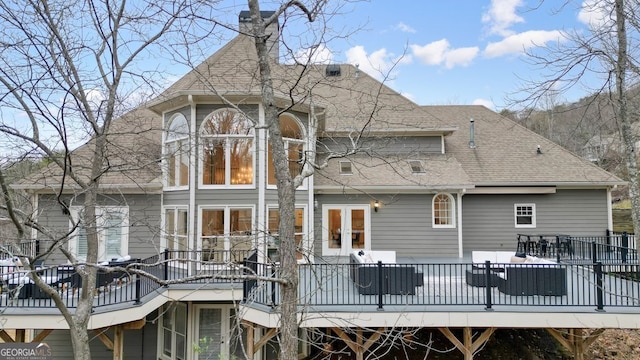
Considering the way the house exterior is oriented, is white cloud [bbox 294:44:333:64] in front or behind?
behind
